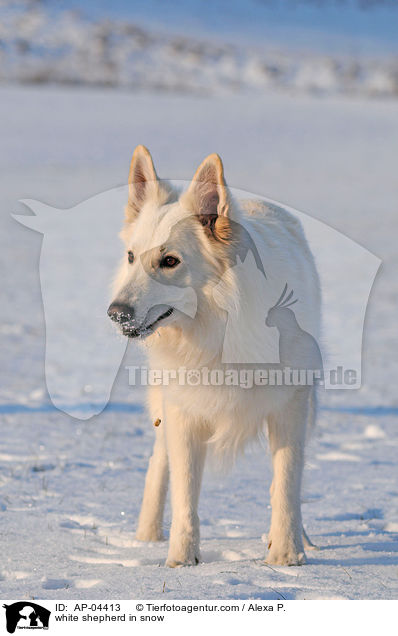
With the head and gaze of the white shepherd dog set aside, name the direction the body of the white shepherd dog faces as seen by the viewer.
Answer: toward the camera
